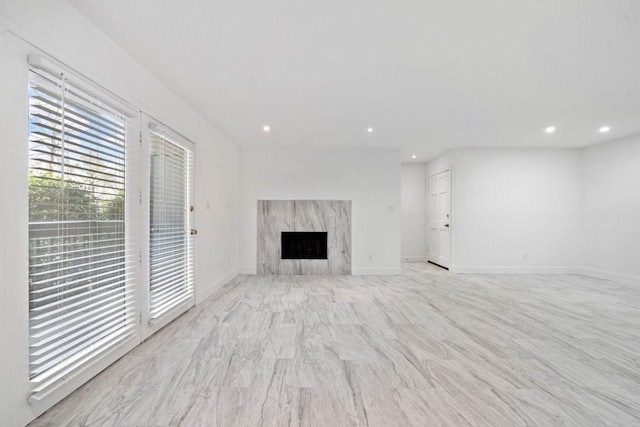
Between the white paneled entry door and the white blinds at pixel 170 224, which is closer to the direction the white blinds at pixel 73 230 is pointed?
the white paneled entry door

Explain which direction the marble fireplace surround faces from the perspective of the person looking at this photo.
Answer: facing the viewer

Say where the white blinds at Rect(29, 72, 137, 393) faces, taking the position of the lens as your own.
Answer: facing the viewer and to the right of the viewer

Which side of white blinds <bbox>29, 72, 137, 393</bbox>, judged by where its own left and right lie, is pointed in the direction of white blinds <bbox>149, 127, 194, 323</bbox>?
left

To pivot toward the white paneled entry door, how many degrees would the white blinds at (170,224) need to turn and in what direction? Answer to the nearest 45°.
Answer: approximately 45° to its left

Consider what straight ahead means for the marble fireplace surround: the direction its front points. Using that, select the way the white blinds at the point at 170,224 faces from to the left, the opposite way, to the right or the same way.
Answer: to the left

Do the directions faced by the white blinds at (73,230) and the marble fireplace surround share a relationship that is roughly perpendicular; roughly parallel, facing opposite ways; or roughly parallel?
roughly perpendicular

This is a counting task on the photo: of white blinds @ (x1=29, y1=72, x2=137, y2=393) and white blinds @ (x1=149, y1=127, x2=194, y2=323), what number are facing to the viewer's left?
0

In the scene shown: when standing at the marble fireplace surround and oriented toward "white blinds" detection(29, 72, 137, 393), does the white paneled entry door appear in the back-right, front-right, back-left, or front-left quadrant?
back-left

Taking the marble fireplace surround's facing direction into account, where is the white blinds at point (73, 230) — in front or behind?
in front
